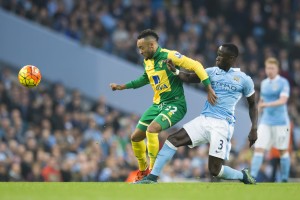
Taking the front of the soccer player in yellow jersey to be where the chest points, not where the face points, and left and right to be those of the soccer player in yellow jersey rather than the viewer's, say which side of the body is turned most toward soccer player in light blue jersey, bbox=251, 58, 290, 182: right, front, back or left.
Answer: back

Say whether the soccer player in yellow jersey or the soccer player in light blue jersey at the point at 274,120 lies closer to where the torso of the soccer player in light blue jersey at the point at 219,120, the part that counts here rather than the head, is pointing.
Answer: the soccer player in yellow jersey

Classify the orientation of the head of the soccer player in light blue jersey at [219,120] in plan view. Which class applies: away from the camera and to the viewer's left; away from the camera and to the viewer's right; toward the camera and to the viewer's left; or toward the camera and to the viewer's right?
toward the camera and to the viewer's left

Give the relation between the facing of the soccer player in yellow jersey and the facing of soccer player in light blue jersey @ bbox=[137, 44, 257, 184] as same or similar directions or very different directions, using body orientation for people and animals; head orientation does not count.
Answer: same or similar directions

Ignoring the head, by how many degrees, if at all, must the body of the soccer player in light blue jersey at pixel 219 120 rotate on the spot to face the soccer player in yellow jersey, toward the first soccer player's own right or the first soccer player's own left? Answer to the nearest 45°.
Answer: approximately 45° to the first soccer player's own right

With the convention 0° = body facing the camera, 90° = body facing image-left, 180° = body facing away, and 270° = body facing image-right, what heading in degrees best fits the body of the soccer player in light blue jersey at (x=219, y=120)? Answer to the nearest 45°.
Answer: approximately 45°

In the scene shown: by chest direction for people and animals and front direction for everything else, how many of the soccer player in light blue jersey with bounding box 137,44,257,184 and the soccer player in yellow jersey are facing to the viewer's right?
0

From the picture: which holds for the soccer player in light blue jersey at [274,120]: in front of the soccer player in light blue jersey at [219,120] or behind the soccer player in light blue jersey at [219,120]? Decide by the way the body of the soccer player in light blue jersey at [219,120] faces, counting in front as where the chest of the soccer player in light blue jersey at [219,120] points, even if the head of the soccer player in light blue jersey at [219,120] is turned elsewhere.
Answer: behind
